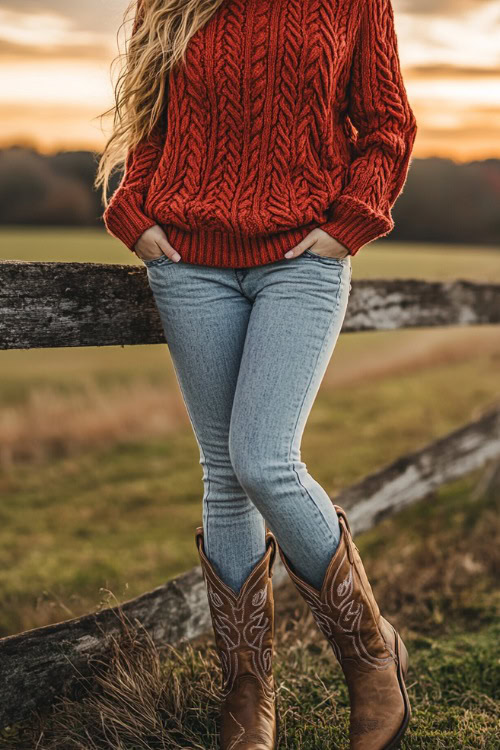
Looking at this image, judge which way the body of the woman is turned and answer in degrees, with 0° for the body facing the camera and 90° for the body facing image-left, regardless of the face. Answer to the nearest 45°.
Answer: approximately 0°
